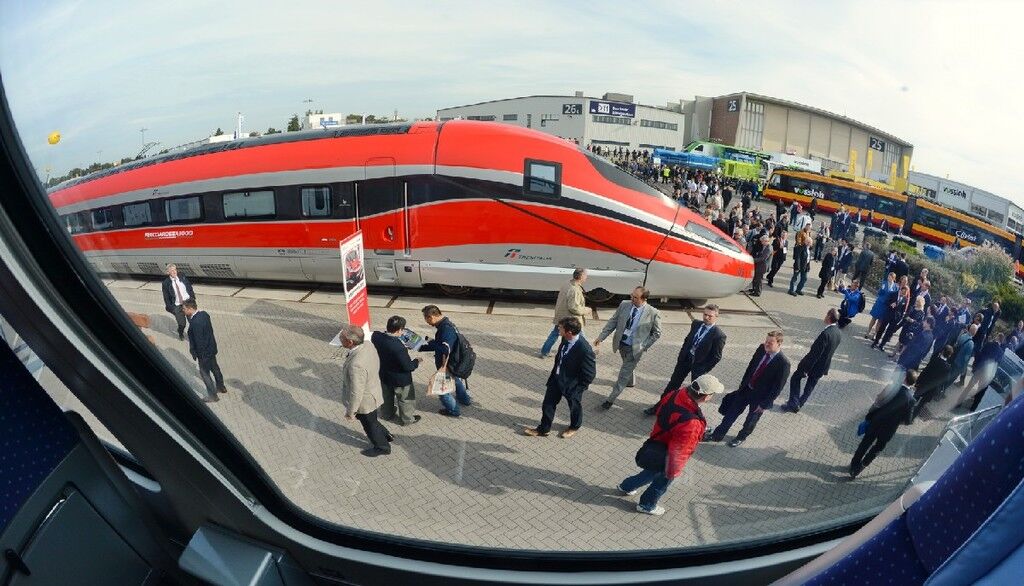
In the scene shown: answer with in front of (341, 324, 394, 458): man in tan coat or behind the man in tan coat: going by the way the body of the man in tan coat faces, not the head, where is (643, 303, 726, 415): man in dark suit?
behind

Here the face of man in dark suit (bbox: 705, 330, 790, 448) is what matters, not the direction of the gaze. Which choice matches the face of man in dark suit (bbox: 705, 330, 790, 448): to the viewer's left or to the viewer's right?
to the viewer's left

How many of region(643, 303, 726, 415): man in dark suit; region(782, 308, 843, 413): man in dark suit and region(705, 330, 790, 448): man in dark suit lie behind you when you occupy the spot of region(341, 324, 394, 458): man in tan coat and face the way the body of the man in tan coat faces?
3

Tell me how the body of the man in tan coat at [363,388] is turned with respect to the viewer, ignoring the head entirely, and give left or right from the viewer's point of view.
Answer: facing to the left of the viewer

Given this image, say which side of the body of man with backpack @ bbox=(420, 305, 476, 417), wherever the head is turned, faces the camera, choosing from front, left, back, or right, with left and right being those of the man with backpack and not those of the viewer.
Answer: left

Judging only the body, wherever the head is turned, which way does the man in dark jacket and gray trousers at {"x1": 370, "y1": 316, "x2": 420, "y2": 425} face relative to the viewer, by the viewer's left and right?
facing away from the viewer and to the right of the viewer
